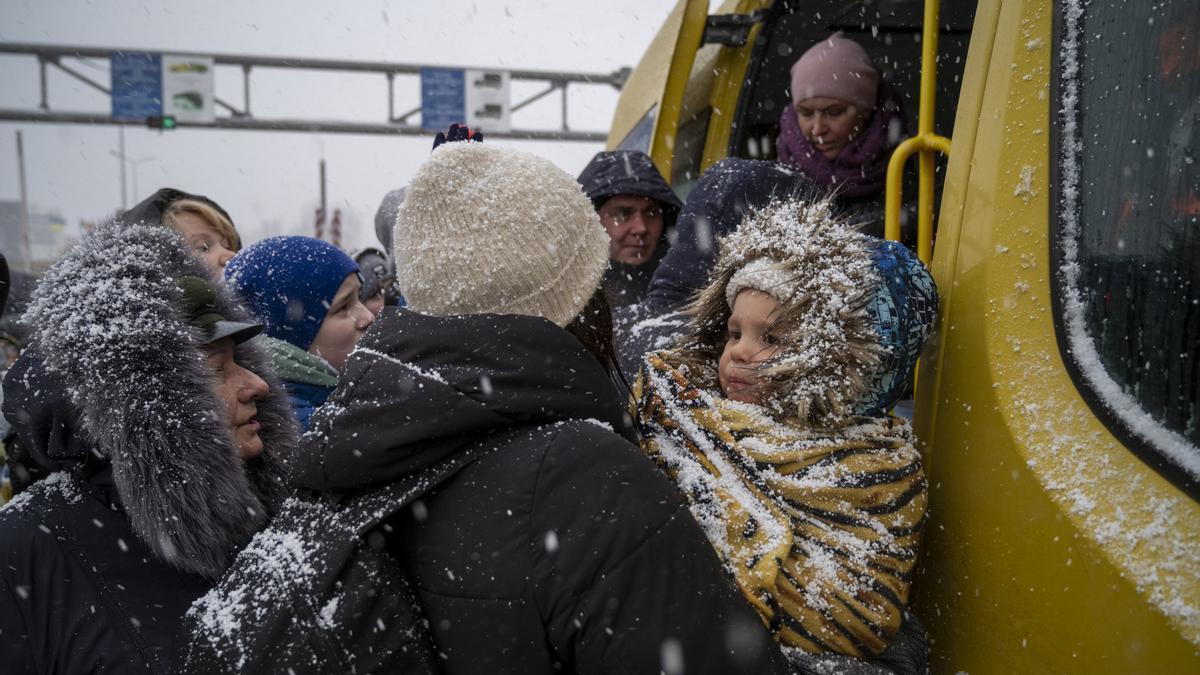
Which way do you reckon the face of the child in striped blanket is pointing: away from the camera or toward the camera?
toward the camera

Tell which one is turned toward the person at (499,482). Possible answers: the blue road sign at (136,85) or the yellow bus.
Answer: the blue road sign

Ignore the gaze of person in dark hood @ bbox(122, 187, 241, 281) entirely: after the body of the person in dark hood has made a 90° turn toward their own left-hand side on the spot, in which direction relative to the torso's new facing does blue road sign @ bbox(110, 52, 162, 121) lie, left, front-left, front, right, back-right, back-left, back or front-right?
front-left

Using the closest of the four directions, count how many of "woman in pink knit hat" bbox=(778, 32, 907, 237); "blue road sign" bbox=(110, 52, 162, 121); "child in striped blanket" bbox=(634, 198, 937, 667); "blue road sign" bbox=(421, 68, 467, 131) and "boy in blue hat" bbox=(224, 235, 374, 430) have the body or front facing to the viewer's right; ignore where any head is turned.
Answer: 1

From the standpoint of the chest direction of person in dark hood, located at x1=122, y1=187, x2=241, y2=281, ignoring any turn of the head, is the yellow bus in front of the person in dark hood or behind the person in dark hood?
in front

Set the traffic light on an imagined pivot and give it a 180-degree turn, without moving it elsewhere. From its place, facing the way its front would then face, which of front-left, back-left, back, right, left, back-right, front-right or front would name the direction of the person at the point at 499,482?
back

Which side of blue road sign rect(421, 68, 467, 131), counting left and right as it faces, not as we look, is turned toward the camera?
front

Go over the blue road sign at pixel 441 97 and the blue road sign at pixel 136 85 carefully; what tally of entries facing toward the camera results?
2

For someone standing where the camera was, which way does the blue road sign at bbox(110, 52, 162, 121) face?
facing the viewer

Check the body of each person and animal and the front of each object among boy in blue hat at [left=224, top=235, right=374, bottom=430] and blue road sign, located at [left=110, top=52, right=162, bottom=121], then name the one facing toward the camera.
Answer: the blue road sign

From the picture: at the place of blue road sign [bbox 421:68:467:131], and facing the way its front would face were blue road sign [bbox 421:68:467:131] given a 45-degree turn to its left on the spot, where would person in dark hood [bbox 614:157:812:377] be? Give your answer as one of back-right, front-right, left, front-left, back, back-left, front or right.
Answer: front-right

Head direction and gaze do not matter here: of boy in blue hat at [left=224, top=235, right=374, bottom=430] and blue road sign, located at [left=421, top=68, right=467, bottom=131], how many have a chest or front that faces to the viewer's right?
1

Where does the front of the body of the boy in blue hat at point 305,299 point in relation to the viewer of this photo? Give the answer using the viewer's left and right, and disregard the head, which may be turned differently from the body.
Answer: facing to the right of the viewer
